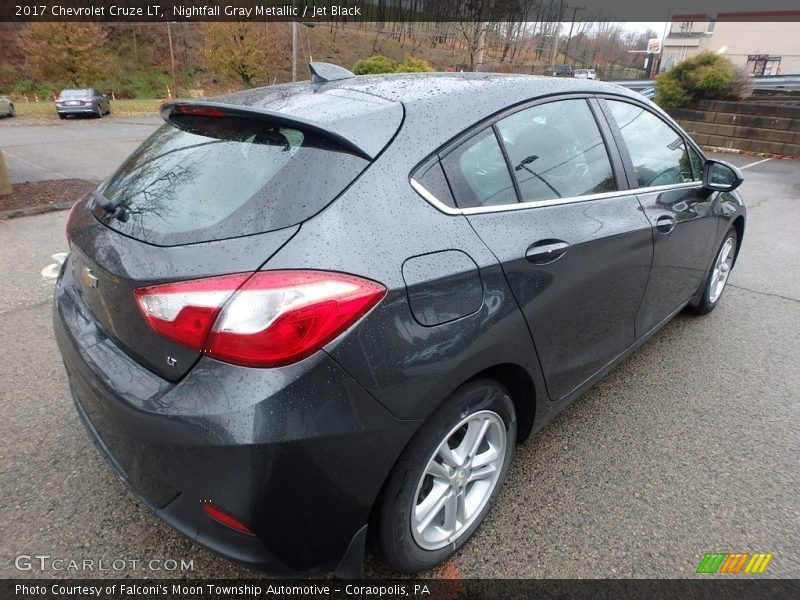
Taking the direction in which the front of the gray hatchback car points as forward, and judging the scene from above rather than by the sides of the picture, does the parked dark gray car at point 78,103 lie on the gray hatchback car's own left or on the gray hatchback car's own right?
on the gray hatchback car's own left

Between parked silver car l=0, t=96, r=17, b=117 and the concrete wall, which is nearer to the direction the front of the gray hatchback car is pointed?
the concrete wall

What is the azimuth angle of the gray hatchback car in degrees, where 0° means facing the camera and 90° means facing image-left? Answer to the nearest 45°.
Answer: approximately 225°

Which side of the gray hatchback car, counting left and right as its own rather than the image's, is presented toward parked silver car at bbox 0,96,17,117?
left

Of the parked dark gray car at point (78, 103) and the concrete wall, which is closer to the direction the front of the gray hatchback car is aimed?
the concrete wall

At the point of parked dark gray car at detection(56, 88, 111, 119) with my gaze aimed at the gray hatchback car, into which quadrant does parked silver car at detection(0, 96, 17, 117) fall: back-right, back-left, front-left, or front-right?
back-right

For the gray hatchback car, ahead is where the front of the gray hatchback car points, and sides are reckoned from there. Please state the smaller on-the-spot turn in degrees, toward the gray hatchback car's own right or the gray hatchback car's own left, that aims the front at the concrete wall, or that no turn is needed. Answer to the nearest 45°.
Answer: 0° — it already faces it
